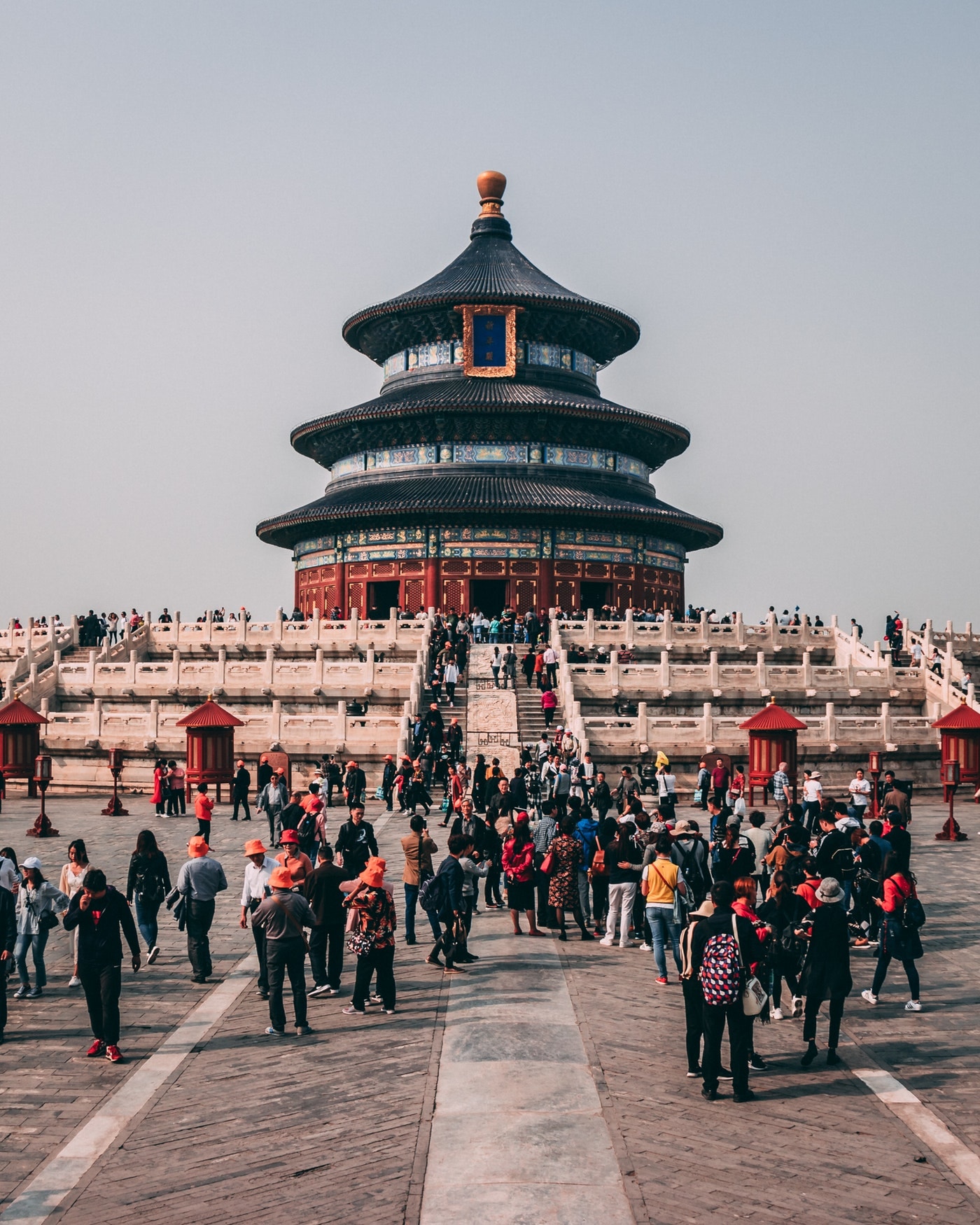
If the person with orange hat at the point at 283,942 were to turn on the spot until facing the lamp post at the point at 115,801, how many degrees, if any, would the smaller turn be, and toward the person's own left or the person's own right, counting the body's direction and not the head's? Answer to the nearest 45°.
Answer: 0° — they already face it

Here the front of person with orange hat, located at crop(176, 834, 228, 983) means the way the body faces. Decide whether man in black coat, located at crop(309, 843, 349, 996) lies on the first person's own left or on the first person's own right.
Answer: on the first person's own right

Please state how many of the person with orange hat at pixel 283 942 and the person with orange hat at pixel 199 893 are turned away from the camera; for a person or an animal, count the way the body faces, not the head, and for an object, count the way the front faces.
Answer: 2

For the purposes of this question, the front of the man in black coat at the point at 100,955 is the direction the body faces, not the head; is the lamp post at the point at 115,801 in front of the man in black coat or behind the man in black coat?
behind

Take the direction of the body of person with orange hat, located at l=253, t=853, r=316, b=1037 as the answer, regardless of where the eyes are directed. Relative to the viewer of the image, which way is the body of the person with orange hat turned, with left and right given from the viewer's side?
facing away from the viewer

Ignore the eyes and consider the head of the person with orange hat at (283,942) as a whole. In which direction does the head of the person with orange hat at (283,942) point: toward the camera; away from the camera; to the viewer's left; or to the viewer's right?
away from the camera

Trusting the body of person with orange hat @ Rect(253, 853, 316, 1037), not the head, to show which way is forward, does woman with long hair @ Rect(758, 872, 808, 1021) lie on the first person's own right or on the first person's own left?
on the first person's own right

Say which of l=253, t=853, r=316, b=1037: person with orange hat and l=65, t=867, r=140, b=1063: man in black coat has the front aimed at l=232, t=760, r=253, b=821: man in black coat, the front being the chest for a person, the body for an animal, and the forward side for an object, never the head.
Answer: the person with orange hat

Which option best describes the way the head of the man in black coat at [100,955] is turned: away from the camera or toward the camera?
toward the camera

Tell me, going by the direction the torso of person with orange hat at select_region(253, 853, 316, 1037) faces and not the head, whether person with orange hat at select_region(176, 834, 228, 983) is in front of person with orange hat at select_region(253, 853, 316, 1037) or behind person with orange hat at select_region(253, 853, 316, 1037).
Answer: in front

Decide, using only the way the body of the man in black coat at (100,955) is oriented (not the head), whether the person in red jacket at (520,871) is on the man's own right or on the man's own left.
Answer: on the man's own left

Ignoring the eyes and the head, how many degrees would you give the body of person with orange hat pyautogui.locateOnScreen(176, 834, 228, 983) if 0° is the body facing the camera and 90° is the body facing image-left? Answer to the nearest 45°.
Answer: approximately 180°

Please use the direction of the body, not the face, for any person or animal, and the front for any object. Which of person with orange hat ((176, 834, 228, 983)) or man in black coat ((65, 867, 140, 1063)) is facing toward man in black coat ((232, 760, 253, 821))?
the person with orange hat

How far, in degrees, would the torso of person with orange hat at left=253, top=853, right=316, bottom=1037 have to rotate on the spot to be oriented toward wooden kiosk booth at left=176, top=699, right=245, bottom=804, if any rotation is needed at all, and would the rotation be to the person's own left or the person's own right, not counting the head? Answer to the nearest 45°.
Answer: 0° — they already face it

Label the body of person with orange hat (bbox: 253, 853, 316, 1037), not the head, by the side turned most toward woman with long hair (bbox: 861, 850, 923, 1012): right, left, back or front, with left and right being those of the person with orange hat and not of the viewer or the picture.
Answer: right

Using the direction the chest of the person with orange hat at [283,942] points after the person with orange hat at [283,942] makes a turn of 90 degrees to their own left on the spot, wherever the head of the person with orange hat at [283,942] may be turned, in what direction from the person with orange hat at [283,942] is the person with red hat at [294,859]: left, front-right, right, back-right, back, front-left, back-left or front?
right

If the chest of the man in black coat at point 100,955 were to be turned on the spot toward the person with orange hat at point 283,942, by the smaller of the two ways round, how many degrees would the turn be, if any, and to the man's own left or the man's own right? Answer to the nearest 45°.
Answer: approximately 90° to the man's own left

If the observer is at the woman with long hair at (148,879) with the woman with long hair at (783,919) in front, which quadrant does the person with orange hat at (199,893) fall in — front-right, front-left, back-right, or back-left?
front-right

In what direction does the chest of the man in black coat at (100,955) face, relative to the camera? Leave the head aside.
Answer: toward the camera

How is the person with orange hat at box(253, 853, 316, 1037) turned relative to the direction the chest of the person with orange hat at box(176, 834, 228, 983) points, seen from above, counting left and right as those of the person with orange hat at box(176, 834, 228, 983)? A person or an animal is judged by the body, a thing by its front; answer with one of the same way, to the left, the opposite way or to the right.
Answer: the same way
